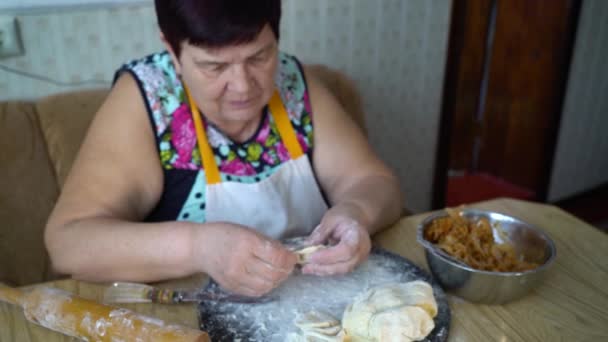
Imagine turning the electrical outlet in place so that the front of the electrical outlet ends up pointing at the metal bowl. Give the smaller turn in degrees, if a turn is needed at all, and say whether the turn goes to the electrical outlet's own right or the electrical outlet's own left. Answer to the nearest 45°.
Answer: approximately 45° to the electrical outlet's own left

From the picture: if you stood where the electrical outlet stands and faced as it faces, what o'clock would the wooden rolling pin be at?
The wooden rolling pin is roughly at 12 o'clock from the electrical outlet.

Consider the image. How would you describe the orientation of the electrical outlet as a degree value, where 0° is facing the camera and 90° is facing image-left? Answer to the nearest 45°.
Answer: approximately 0°

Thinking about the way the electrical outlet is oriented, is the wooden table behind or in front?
in front

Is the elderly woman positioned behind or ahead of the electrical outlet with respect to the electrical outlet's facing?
ahead

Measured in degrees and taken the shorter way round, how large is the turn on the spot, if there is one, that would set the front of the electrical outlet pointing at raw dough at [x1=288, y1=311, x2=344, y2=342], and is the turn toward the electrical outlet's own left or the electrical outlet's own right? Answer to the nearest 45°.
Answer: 0° — it already faces it

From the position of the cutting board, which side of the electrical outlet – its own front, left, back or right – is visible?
front
